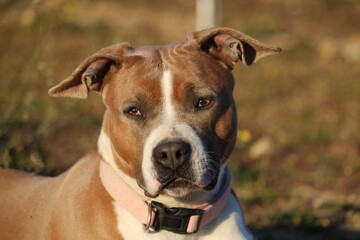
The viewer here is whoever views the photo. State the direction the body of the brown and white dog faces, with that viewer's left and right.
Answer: facing the viewer and to the right of the viewer
